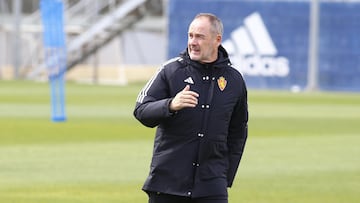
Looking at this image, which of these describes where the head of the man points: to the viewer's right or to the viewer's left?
to the viewer's left

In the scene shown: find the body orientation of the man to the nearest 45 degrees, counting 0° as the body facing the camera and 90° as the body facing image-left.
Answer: approximately 0°
